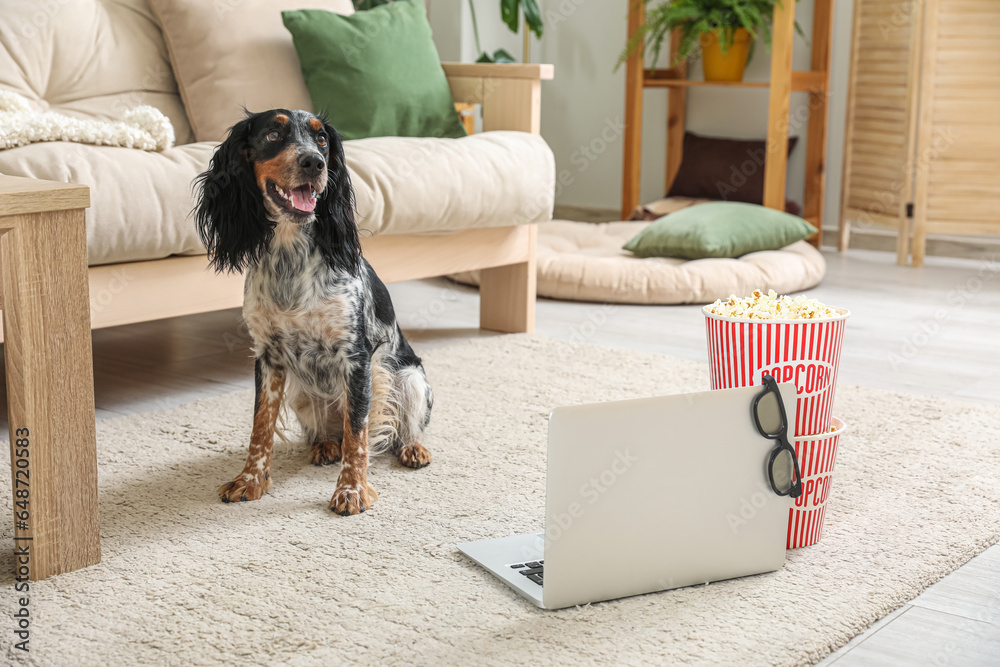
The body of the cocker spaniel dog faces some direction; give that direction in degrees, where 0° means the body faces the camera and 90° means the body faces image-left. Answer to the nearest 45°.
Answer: approximately 45°

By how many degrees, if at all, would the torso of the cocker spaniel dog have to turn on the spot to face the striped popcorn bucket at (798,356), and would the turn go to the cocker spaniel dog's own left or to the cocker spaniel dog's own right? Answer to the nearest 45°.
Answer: approximately 90° to the cocker spaniel dog's own left

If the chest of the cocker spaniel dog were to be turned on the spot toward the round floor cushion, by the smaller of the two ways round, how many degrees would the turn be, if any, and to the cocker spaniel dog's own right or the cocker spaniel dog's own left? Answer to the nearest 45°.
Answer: approximately 180°

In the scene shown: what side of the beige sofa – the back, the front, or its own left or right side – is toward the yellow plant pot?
left

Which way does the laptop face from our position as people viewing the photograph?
facing away from the viewer and to the left of the viewer

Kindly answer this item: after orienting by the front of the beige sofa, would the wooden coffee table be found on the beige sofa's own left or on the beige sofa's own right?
on the beige sofa's own right

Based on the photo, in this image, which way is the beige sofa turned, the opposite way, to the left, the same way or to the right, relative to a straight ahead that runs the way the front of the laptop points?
the opposite way

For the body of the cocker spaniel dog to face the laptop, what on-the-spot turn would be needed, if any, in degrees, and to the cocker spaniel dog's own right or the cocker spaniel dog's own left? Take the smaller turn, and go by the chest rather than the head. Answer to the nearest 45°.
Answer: approximately 90° to the cocker spaniel dog's own left

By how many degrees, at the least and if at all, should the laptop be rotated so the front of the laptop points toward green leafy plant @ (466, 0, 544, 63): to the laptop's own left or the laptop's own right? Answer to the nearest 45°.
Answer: approximately 45° to the laptop's own right

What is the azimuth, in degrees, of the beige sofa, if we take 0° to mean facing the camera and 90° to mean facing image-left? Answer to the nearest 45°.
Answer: approximately 315°
